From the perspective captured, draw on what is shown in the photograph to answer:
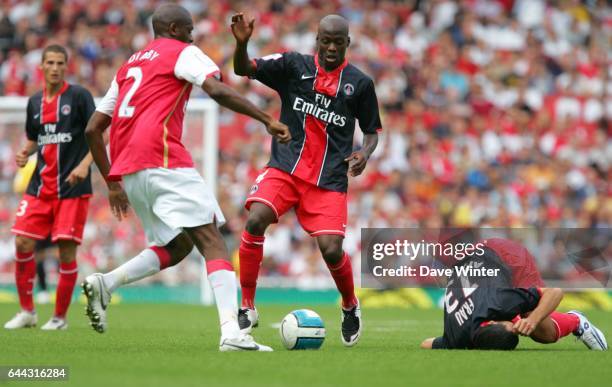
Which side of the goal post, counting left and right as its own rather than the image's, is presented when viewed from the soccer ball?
front

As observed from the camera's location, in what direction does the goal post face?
facing the viewer
